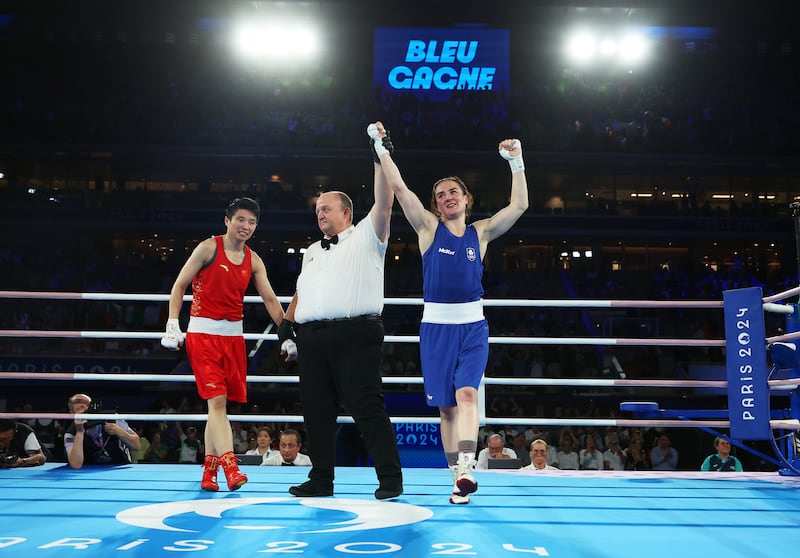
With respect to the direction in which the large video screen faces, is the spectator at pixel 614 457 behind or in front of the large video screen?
in front

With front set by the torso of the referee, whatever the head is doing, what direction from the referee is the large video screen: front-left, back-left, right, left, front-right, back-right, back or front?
back-right

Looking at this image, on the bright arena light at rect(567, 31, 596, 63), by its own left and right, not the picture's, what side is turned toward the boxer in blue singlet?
front

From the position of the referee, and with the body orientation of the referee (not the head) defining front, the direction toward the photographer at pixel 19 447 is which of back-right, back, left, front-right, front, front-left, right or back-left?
right

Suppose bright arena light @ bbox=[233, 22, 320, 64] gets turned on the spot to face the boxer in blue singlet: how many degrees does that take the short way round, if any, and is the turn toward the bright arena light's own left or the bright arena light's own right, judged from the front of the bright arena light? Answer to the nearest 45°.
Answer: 0° — it already faces them

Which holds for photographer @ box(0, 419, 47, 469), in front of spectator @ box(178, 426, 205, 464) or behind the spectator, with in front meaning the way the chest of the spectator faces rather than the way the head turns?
in front
